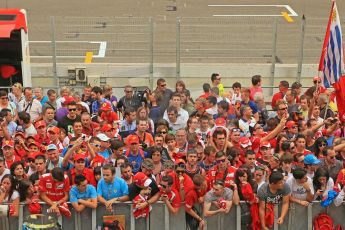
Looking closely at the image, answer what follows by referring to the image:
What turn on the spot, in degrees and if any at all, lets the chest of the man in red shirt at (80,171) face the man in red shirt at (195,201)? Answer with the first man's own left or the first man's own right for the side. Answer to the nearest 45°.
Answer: approximately 90° to the first man's own left

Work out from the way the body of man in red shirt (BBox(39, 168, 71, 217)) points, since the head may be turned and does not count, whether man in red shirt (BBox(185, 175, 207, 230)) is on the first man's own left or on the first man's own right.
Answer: on the first man's own left

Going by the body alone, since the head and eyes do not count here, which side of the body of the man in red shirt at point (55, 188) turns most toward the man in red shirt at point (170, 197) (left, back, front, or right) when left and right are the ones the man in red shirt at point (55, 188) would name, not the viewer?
left

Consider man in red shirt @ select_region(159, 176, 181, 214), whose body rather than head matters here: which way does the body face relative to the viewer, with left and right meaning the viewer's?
facing the viewer and to the left of the viewer

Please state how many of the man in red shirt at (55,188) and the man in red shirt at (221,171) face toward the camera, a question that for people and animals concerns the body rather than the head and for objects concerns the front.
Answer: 2

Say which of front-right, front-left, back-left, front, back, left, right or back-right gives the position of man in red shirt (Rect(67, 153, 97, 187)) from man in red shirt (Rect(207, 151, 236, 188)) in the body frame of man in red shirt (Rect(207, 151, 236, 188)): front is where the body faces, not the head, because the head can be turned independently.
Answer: right

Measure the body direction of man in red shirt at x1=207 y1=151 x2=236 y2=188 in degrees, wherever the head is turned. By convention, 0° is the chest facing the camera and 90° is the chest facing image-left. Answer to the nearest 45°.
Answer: approximately 0°

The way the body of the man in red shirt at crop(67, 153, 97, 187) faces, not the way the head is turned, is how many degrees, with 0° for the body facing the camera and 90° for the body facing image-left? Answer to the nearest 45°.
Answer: approximately 0°
